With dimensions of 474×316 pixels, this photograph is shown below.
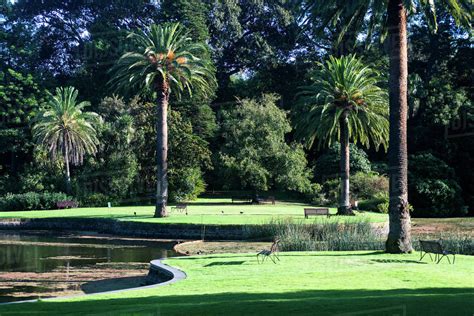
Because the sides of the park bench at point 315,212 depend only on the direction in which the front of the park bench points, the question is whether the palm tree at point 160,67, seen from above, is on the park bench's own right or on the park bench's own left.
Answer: on the park bench's own right

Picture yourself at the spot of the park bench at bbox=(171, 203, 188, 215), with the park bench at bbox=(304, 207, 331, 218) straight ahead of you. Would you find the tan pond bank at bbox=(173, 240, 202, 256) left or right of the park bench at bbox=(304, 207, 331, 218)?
right

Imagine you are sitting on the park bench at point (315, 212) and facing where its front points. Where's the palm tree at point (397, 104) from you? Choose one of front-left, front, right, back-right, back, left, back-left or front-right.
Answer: front

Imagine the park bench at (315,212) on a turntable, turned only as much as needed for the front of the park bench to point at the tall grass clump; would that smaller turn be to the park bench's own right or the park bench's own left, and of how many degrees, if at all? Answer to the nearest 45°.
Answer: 0° — it already faces it

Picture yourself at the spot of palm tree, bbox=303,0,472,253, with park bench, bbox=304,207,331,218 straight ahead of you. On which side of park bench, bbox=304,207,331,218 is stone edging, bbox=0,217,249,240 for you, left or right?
left

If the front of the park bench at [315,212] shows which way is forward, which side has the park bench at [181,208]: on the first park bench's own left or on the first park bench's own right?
on the first park bench's own right

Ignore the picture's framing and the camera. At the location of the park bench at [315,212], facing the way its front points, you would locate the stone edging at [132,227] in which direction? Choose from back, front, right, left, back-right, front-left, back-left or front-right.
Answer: right

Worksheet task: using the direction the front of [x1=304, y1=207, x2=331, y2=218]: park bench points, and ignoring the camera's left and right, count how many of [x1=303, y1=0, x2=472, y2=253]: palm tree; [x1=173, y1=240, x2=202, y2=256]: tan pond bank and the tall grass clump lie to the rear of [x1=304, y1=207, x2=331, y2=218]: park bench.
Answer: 0

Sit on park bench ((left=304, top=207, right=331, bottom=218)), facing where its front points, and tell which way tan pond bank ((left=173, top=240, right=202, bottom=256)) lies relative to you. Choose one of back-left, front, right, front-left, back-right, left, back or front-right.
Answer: front-right

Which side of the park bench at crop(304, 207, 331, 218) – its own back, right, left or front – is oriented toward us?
front

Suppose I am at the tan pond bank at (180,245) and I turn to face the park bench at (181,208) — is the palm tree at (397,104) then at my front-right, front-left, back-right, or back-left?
back-right

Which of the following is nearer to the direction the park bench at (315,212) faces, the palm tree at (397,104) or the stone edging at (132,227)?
the palm tree

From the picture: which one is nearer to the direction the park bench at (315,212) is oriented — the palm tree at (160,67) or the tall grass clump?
the tall grass clump
